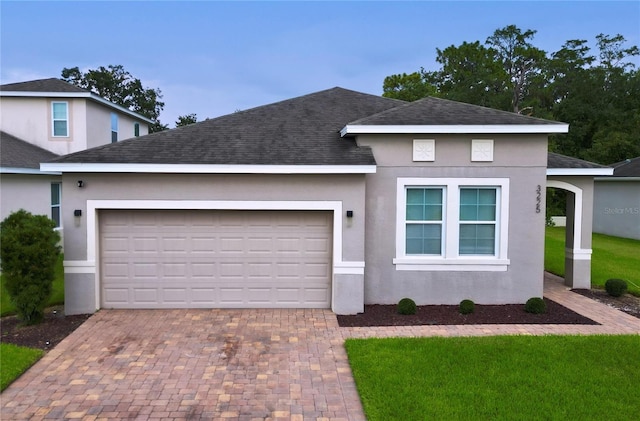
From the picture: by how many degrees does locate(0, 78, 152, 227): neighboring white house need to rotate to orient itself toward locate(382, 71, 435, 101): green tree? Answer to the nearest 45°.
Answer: approximately 90° to its left

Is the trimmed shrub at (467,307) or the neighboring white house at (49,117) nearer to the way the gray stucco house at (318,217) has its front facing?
the trimmed shrub

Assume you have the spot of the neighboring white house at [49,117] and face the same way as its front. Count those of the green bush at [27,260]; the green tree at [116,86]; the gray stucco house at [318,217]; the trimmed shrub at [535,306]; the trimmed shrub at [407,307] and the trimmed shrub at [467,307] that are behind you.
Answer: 1

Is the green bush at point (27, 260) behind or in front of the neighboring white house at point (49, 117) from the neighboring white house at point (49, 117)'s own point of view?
in front

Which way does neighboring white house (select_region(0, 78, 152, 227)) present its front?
toward the camera

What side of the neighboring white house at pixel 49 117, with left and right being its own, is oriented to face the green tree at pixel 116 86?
back

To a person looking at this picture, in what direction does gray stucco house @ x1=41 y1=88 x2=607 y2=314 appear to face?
facing the viewer

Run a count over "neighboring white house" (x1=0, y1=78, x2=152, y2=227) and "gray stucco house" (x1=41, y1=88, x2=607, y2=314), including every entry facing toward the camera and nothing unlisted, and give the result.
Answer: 2

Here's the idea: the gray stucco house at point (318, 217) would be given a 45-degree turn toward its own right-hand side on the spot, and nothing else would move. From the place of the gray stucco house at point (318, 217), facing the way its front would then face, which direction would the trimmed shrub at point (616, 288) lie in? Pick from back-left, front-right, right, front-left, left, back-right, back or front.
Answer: back-left

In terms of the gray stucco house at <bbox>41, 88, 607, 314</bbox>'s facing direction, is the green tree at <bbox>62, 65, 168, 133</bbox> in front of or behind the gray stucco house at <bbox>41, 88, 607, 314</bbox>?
behind

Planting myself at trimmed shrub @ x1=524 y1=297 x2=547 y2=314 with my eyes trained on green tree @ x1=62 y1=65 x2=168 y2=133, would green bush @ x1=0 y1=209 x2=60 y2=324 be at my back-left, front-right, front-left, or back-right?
front-left

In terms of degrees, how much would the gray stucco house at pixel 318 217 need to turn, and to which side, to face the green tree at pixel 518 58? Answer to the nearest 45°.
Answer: approximately 135° to its left

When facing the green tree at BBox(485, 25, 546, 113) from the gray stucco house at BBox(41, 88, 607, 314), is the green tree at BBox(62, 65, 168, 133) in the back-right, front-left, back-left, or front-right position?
front-left

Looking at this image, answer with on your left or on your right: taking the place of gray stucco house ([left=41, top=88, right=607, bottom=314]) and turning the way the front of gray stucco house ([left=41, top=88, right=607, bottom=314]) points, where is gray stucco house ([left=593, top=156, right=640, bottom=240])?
on your left
